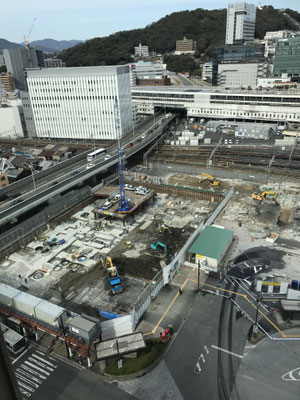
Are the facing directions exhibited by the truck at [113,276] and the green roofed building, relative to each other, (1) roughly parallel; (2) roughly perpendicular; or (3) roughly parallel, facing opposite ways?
roughly parallel

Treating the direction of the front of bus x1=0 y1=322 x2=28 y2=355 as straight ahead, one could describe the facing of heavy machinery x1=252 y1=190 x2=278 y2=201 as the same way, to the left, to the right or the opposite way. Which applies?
the same way

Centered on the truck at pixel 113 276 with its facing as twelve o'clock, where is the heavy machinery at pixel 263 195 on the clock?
The heavy machinery is roughly at 8 o'clock from the truck.

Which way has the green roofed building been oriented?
toward the camera

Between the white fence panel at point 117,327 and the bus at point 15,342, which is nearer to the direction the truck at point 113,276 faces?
the white fence panel

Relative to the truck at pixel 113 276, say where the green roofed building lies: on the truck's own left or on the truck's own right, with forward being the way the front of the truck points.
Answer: on the truck's own left

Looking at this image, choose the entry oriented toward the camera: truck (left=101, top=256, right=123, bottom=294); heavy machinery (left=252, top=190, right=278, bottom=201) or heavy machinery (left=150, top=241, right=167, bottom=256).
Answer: the truck

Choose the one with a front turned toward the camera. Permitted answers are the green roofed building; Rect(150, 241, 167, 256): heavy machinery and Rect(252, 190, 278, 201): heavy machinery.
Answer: the green roofed building

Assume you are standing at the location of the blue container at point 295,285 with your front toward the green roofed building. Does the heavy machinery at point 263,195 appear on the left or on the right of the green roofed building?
right

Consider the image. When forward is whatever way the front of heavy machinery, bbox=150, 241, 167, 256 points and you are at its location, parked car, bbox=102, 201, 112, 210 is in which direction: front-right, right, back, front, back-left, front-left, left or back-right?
back-left

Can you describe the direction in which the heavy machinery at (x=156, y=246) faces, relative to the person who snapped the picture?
facing to the right of the viewer

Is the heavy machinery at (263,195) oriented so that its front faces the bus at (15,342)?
no

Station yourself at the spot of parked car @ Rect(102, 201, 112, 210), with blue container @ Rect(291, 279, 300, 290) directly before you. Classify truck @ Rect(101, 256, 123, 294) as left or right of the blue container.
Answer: right

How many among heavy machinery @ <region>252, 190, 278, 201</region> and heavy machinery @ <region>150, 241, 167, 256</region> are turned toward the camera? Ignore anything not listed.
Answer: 0
